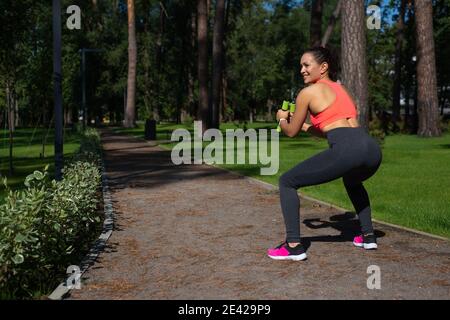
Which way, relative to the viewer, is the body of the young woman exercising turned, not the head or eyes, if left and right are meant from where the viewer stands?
facing away from the viewer and to the left of the viewer

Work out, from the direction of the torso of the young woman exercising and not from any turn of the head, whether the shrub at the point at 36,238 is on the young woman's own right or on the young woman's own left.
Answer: on the young woman's own left

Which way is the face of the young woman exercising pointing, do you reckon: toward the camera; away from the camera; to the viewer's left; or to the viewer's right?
to the viewer's left
